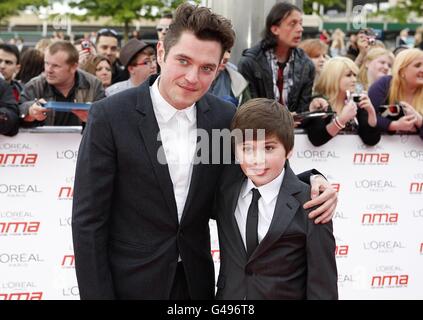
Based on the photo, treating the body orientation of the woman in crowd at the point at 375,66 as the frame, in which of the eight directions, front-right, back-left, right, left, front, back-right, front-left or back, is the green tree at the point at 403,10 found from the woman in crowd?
back-left

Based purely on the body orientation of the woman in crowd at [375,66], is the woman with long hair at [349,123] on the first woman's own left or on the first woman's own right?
on the first woman's own right
